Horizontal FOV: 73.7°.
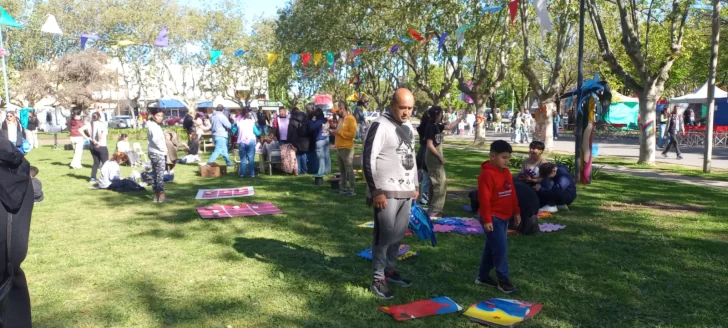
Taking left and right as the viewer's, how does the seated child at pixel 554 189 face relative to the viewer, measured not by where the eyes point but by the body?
facing to the left of the viewer

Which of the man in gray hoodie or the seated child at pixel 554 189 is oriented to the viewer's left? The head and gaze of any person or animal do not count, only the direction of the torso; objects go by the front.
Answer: the seated child

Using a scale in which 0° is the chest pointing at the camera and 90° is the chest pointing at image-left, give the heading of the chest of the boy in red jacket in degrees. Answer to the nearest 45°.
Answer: approximately 315°

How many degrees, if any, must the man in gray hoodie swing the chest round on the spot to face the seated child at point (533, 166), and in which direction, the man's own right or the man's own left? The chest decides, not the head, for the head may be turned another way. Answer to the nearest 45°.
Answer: approximately 90° to the man's own left

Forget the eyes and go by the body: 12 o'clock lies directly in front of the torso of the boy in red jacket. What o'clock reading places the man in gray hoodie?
The man in gray hoodie is roughly at 4 o'clock from the boy in red jacket.

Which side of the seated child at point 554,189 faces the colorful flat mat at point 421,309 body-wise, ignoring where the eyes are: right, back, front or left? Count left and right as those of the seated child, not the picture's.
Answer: left

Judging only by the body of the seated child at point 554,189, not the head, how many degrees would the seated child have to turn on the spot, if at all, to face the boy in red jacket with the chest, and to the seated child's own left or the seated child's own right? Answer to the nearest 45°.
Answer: approximately 90° to the seated child's own left
